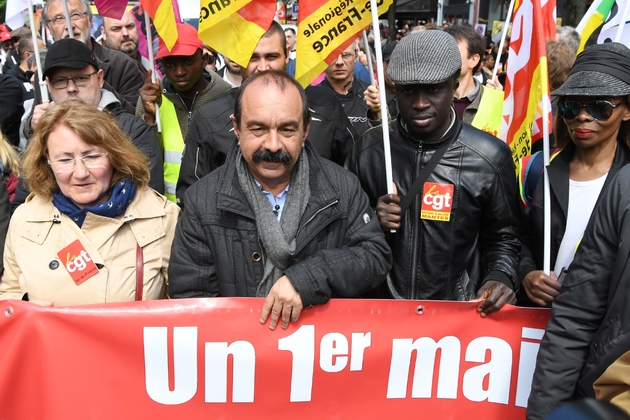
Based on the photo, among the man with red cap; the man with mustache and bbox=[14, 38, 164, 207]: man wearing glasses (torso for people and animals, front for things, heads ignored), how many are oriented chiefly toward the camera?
3

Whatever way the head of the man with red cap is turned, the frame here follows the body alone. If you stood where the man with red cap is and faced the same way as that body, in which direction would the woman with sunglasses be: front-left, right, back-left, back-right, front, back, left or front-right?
front-left

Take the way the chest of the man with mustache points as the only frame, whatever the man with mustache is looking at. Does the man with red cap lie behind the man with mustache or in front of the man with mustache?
behind

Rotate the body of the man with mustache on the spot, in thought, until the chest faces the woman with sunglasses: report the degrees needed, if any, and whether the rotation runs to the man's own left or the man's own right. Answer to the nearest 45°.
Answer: approximately 90° to the man's own left

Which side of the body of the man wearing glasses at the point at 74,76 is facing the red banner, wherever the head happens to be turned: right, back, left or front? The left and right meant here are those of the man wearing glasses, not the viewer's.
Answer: front

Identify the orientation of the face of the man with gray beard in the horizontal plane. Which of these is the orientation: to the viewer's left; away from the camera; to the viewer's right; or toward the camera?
toward the camera

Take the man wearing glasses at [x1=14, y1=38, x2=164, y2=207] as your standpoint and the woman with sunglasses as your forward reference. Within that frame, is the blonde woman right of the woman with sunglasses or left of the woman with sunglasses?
right

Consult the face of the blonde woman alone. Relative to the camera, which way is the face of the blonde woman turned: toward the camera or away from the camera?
toward the camera

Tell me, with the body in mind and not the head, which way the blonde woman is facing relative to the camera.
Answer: toward the camera

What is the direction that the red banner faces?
toward the camera

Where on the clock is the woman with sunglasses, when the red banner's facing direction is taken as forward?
The woman with sunglasses is roughly at 9 o'clock from the red banner.

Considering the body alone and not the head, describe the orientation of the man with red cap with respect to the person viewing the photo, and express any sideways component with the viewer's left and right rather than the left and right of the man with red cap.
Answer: facing the viewer

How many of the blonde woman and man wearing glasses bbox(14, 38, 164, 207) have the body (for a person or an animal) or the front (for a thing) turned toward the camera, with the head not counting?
2
